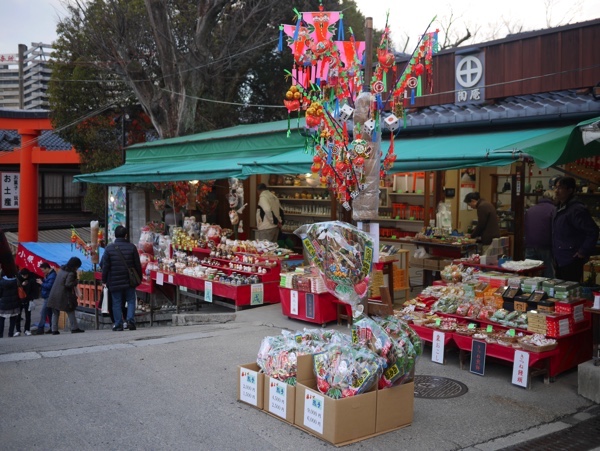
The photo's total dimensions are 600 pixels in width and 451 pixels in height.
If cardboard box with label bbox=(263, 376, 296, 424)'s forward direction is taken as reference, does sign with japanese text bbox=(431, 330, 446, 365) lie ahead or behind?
behind

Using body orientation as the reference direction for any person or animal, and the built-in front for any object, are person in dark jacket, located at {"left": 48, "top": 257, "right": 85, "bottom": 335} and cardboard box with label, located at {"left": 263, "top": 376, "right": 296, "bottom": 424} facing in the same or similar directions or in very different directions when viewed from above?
very different directions

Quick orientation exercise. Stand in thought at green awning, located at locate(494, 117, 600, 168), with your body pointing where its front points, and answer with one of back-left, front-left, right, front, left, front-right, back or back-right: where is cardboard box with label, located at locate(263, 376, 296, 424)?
front

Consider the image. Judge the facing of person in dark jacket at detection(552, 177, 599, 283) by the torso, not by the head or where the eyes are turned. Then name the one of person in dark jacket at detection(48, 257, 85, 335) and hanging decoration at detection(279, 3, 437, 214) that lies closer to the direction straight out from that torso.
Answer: the hanging decoration

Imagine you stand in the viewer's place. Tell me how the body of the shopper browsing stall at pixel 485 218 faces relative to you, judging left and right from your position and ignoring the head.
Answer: facing to the left of the viewer

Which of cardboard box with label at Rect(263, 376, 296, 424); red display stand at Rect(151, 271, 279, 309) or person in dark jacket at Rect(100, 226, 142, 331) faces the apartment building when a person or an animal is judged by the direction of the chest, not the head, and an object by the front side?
the person in dark jacket

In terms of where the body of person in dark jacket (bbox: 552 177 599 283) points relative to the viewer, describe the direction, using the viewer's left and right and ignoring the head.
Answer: facing the viewer and to the left of the viewer

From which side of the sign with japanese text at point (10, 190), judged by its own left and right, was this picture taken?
front

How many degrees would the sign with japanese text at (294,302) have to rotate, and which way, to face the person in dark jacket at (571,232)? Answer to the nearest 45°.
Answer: approximately 135° to its left

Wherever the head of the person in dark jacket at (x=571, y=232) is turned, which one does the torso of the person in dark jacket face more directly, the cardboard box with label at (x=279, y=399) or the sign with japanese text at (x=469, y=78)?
the cardboard box with label

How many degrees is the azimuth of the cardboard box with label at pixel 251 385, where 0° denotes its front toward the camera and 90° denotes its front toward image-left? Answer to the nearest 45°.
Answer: approximately 45°

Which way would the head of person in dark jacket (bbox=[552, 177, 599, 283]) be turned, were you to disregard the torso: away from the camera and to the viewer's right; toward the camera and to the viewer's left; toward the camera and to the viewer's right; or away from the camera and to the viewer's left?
toward the camera and to the viewer's left

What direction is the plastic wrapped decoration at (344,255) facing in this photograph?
toward the camera
